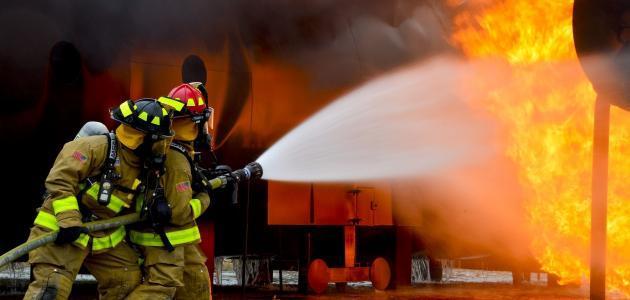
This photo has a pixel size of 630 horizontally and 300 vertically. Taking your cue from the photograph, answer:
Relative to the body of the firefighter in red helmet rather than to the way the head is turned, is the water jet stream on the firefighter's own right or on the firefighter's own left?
on the firefighter's own left

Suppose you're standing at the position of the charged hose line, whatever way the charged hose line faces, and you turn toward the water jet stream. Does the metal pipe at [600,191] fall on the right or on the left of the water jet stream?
right

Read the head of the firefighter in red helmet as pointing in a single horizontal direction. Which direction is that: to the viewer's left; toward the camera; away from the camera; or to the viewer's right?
to the viewer's right

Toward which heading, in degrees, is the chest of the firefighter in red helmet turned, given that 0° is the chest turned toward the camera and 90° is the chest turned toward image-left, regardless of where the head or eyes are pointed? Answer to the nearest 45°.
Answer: approximately 270°

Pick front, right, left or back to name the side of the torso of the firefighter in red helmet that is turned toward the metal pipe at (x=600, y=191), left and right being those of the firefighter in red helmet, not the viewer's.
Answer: front

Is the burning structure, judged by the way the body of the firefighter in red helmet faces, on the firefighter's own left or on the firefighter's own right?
on the firefighter's own left

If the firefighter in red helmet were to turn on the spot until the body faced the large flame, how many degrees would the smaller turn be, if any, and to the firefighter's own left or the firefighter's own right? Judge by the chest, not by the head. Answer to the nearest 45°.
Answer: approximately 45° to the firefighter's own left
